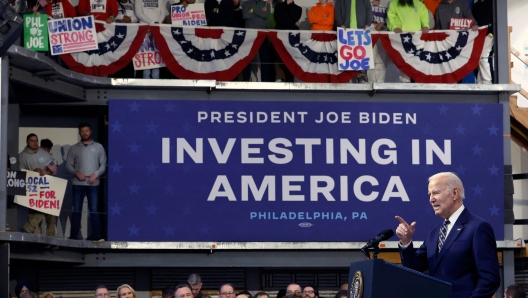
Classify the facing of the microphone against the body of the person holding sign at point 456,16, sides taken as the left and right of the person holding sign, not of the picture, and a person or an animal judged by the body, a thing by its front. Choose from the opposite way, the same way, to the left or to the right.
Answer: to the left

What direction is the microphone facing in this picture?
to the viewer's right

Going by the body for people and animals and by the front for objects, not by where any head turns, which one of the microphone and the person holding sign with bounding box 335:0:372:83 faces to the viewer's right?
the microphone

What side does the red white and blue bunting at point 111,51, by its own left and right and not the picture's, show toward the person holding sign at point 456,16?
left

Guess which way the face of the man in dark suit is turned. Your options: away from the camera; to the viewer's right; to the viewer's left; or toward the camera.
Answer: to the viewer's left

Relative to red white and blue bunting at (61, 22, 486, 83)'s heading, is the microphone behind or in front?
in front

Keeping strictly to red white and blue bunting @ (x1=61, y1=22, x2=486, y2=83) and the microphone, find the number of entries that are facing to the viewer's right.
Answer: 1
